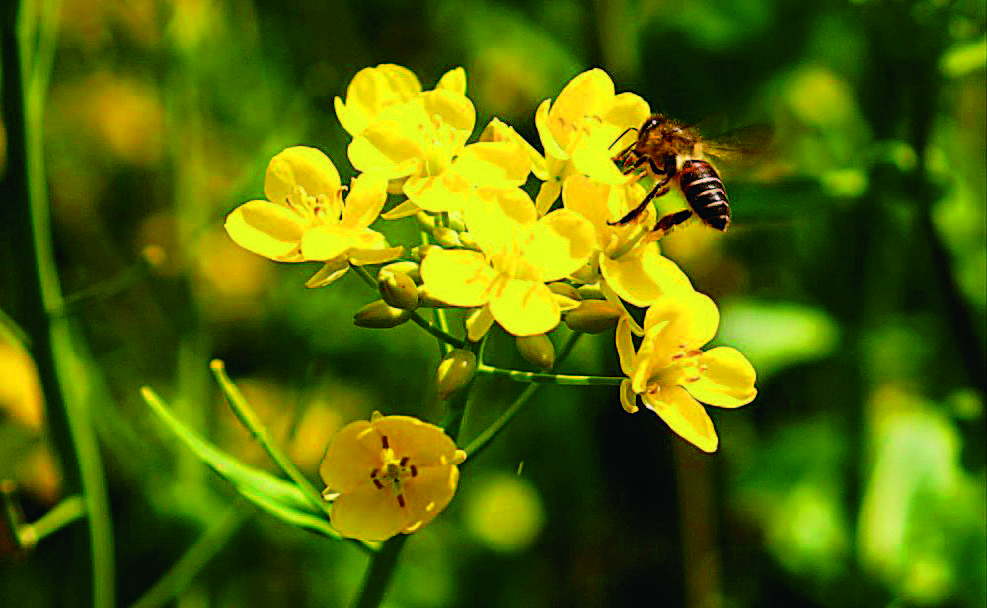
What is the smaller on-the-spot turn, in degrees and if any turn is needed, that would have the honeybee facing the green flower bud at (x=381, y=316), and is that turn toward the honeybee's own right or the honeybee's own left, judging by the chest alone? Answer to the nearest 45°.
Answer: approximately 45° to the honeybee's own left

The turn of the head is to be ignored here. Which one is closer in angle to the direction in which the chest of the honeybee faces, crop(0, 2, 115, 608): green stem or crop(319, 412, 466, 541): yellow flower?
the green stem

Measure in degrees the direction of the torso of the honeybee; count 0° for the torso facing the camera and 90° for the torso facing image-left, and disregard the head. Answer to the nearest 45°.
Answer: approximately 90°

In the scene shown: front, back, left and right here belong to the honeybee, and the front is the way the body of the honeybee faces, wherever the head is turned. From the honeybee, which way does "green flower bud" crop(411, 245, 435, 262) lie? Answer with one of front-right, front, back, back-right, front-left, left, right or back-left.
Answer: front-left

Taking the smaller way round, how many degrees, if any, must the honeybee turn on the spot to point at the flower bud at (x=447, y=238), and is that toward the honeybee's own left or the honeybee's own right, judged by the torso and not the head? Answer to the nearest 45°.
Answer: approximately 45° to the honeybee's own left
